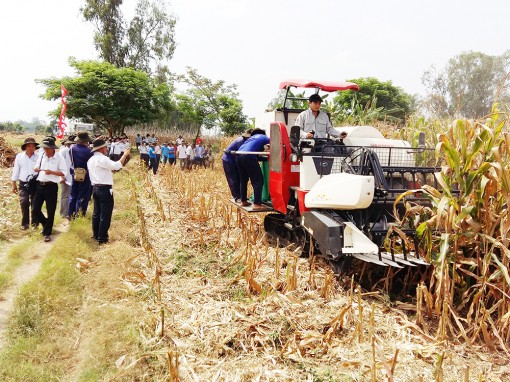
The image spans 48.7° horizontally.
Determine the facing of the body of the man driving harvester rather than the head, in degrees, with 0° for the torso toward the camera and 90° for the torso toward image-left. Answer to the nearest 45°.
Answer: approximately 0°

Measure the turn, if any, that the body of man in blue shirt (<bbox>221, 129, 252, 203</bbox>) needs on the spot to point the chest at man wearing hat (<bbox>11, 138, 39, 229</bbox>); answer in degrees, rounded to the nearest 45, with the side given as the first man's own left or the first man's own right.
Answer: approximately 180°

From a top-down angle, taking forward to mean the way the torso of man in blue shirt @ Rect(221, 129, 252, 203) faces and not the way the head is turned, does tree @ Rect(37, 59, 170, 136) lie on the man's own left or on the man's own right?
on the man's own left

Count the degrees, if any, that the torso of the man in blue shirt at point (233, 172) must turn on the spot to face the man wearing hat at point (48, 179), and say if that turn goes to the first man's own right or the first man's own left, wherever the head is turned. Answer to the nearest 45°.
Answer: approximately 180°

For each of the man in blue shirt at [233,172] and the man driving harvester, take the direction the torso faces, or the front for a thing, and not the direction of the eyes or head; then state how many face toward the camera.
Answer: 1

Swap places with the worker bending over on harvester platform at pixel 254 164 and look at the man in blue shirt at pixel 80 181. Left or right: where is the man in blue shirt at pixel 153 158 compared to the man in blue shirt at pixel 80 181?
right

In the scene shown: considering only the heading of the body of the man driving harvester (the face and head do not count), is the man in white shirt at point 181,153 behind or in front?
behind

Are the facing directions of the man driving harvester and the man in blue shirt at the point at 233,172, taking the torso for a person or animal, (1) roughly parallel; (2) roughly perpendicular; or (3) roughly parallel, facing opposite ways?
roughly perpendicular

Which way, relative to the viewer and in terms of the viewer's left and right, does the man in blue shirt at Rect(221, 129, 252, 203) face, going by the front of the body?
facing to the right of the viewer

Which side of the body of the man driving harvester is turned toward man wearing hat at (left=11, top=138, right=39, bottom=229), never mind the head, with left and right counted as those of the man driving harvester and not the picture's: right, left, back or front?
right
